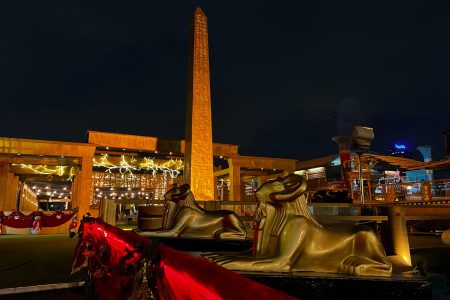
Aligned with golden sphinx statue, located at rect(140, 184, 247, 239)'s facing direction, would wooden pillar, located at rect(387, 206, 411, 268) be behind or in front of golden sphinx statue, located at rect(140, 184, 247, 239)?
behind

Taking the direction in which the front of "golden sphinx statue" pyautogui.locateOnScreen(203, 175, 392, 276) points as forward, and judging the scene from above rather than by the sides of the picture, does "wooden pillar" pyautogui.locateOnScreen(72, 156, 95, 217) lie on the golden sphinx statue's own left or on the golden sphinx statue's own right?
on the golden sphinx statue's own right

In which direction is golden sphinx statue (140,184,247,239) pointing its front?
to the viewer's left

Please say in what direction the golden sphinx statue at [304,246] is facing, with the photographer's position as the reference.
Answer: facing to the left of the viewer

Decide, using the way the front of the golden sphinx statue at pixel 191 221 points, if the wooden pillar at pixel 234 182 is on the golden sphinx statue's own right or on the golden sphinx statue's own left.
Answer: on the golden sphinx statue's own right

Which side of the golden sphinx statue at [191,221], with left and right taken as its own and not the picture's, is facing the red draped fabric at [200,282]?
left

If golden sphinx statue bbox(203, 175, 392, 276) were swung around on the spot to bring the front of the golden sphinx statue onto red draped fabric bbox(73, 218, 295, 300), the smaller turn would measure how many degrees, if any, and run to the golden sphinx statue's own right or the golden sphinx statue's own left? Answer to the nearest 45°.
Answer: approximately 45° to the golden sphinx statue's own left

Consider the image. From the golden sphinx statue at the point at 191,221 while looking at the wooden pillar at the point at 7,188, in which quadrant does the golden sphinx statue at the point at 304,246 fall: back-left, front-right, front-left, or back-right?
back-left

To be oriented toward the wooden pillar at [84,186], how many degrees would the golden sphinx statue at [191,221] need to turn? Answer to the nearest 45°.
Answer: approximately 45° to its right
